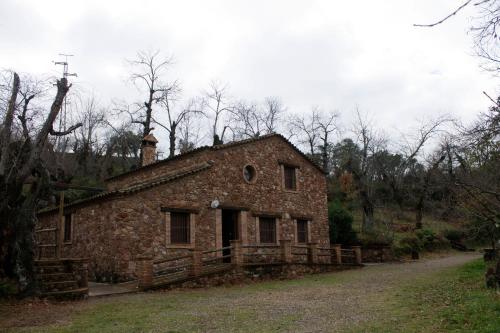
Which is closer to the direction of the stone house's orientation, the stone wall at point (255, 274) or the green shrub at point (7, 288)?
the stone wall

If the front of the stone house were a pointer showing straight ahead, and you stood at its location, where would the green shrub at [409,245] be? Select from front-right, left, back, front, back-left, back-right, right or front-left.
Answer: left

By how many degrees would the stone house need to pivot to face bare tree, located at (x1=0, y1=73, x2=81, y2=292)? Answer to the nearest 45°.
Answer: approximately 90° to its right

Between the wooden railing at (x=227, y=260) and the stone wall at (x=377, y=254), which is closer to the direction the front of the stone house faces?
the wooden railing

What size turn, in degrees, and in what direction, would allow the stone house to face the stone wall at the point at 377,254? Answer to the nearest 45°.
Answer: approximately 90° to its left

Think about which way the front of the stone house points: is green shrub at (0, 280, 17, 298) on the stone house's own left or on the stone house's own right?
on the stone house's own right

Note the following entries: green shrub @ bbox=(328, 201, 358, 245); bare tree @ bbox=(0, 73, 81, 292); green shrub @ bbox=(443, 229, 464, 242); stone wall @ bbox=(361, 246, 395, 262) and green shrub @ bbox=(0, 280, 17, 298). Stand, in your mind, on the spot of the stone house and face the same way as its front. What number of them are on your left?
3

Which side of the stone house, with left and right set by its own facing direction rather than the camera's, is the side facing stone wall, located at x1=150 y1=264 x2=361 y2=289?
front

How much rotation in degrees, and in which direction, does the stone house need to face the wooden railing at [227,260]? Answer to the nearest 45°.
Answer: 0° — it already faces it

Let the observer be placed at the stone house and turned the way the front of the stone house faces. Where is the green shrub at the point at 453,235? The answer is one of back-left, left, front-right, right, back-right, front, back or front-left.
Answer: left

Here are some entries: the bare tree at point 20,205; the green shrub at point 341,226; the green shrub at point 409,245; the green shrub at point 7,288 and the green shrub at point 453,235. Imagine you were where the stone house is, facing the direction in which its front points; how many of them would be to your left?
3

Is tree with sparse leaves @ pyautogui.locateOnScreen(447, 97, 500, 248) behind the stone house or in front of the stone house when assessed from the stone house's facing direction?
in front

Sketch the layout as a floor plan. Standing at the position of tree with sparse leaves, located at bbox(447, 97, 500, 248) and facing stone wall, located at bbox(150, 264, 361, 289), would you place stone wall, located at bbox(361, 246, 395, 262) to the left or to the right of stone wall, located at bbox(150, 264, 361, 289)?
right

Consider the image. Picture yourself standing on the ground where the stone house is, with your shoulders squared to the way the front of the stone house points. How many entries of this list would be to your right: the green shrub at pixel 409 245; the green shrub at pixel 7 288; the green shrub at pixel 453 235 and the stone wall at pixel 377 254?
1

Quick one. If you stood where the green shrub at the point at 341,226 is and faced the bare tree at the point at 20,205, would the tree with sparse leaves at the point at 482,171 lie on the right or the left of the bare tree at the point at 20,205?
left

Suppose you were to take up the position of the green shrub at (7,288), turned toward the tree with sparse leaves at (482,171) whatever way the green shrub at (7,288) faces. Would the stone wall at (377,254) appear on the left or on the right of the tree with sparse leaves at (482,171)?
left
